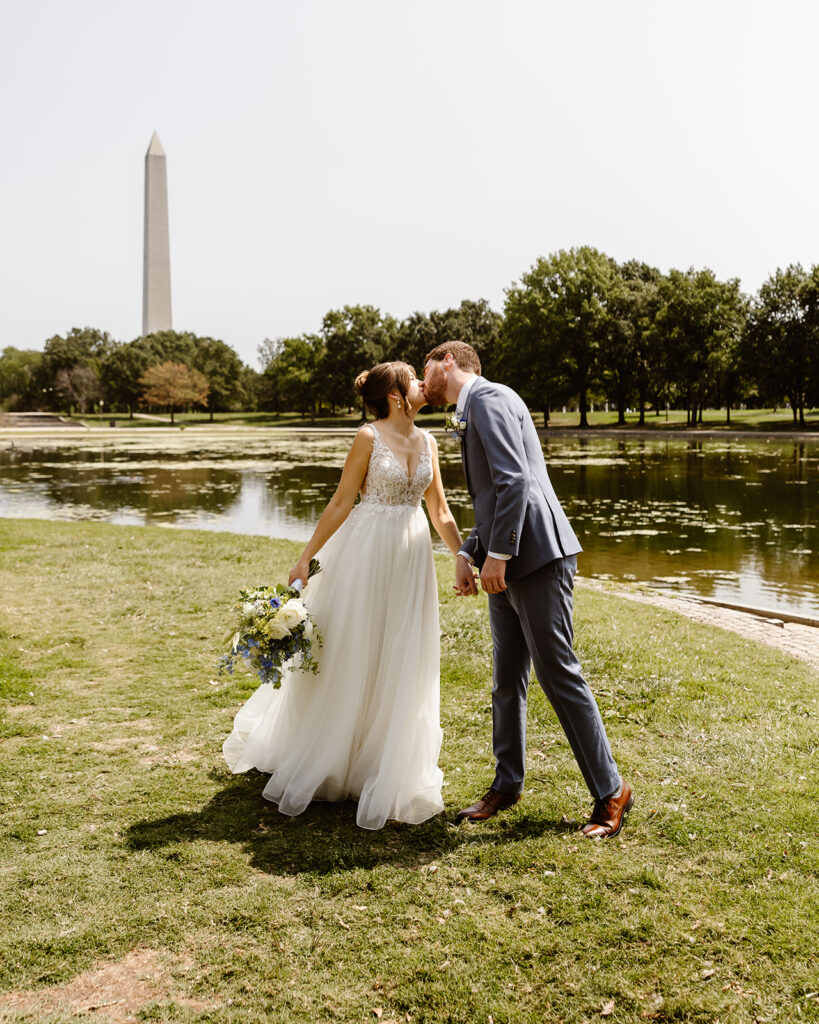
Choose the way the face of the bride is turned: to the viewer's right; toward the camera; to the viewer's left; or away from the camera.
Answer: to the viewer's right

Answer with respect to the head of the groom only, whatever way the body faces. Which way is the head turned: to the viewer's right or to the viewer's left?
to the viewer's left

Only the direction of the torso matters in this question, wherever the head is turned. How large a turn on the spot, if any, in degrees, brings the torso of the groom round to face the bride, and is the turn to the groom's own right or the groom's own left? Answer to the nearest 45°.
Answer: approximately 45° to the groom's own right

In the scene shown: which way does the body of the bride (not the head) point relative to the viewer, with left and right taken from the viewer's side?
facing the viewer and to the right of the viewer

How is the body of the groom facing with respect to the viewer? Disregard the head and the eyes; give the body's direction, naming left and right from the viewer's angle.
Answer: facing to the left of the viewer

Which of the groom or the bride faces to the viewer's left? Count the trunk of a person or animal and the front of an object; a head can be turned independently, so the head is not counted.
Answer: the groom

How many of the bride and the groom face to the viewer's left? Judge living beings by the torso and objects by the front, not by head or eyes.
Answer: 1
